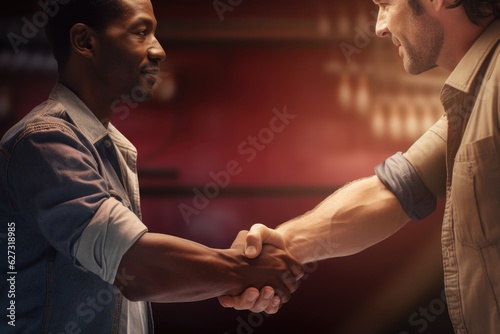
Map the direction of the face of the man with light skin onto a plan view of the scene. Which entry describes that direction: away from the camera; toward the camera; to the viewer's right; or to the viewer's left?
to the viewer's left

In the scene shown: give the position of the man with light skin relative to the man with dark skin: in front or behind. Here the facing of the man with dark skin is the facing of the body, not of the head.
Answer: in front

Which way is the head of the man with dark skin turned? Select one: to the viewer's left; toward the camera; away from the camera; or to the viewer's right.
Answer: to the viewer's right

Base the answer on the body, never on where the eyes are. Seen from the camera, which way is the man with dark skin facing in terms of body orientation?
to the viewer's right
